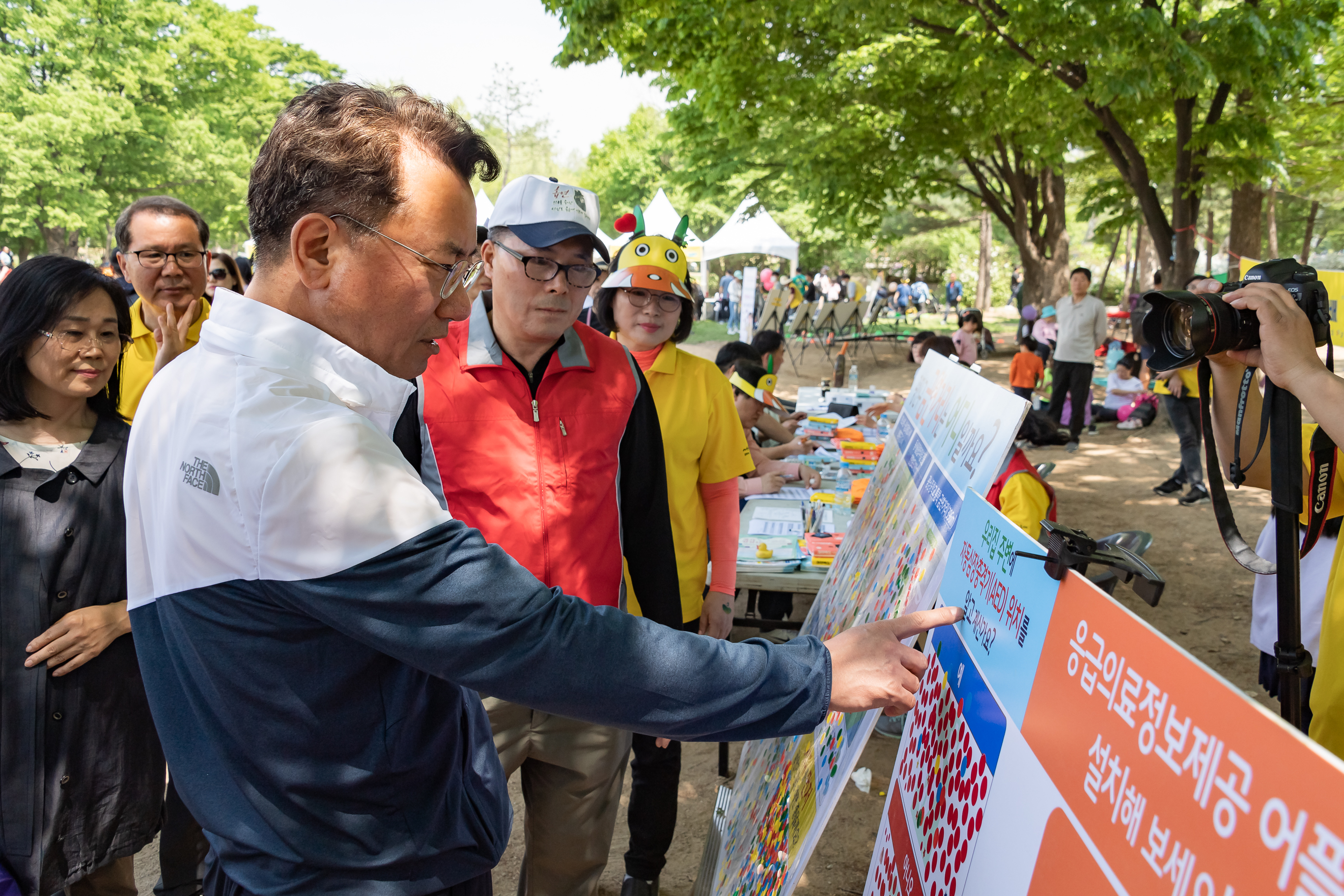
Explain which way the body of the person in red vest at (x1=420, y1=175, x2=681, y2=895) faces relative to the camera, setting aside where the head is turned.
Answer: toward the camera

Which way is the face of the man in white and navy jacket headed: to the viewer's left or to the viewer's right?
to the viewer's right

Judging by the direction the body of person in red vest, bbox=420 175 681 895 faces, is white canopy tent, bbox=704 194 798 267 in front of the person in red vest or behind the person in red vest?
behind

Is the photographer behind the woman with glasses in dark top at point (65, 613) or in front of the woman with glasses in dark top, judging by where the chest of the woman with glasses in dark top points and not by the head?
in front

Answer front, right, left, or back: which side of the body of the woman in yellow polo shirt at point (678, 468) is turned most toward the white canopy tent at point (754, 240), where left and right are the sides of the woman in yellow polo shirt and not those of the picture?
back

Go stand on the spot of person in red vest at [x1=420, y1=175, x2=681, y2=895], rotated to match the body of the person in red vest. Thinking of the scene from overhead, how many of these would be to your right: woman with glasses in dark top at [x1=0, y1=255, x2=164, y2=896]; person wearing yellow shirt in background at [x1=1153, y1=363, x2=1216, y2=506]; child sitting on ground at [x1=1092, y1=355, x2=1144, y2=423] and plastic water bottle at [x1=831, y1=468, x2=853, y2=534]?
1

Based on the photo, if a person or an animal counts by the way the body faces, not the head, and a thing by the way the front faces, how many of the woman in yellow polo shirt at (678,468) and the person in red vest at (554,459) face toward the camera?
2

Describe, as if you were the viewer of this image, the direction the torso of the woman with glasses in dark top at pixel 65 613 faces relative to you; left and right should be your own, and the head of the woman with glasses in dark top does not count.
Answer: facing the viewer and to the right of the viewer

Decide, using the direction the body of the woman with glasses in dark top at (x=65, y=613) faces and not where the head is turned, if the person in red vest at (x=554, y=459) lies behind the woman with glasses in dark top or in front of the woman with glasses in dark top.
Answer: in front

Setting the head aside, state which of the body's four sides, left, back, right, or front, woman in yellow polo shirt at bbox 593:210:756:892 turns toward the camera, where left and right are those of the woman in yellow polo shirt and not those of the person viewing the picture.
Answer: front

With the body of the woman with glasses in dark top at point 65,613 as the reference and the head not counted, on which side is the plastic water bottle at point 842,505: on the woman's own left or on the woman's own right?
on the woman's own left
